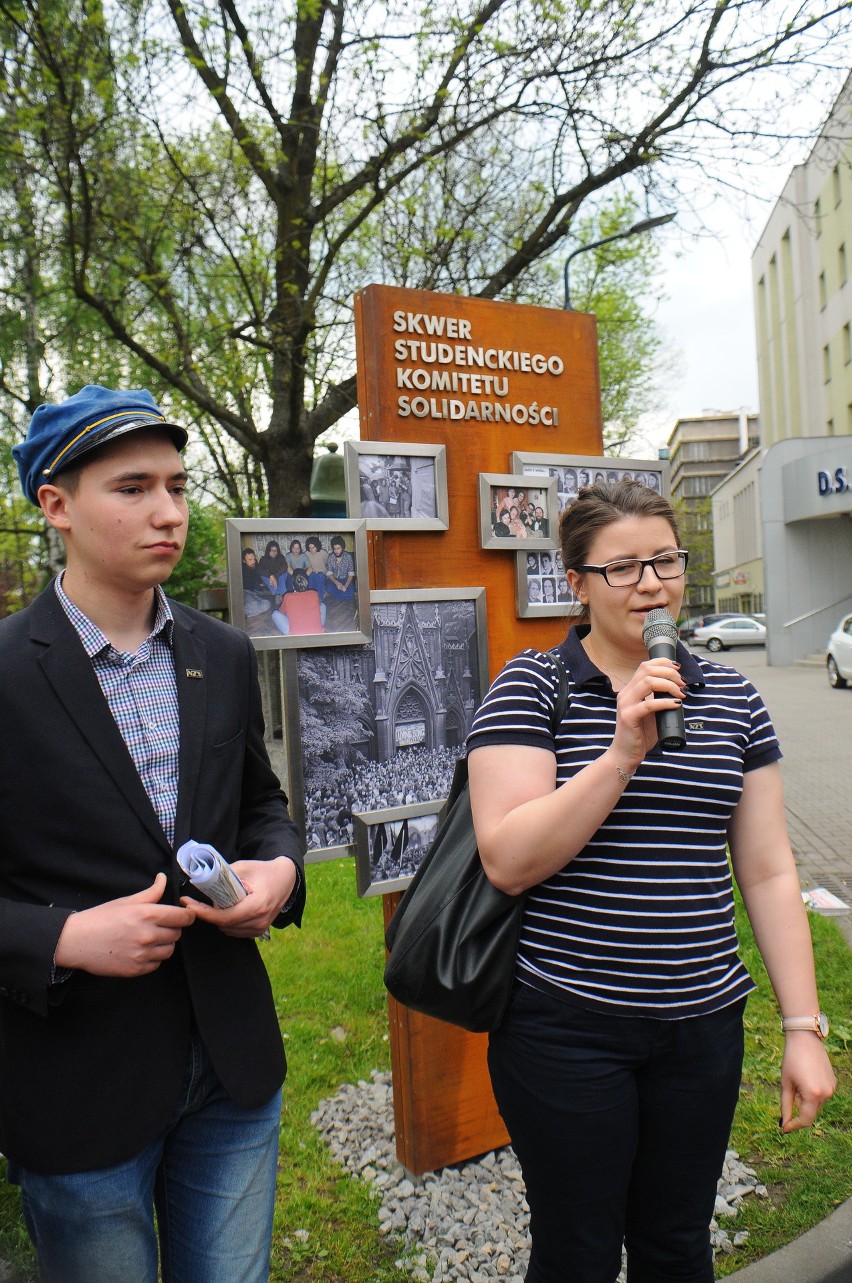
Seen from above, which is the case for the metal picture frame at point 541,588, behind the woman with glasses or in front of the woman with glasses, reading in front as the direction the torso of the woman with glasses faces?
behind

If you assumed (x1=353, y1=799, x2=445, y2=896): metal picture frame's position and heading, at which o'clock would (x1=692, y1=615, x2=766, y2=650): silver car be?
The silver car is roughly at 8 o'clock from the metal picture frame.

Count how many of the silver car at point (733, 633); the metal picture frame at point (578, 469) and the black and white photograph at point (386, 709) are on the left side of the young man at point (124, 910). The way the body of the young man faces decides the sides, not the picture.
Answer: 3

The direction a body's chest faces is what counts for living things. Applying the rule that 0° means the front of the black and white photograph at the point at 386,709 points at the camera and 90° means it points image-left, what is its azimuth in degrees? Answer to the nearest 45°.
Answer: approximately 315°

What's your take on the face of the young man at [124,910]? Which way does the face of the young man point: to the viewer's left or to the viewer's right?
to the viewer's right

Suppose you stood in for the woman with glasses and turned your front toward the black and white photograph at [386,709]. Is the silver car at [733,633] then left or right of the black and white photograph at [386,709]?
right

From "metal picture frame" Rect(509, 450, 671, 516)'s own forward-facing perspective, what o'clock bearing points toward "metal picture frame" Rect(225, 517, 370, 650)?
"metal picture frame" Rect(225, 517, 370, 650) is roughly at 3 o'clock from "metal picture frame" Rect(509, 450, 671, 516).
